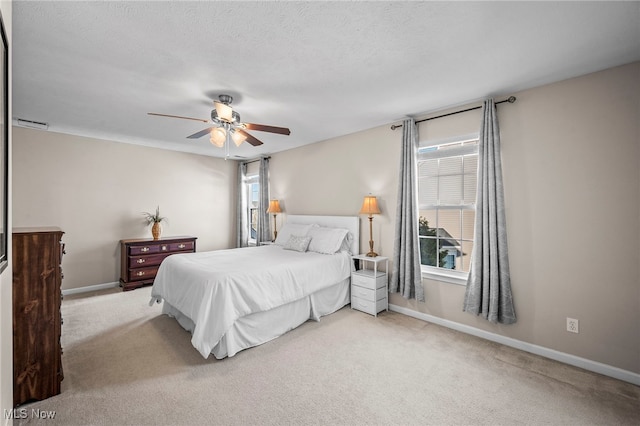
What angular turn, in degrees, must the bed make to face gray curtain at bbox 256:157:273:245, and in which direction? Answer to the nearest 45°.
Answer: approximately 135° to its right

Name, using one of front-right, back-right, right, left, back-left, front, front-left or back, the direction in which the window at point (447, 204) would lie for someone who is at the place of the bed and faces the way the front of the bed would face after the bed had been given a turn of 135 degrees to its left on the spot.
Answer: front

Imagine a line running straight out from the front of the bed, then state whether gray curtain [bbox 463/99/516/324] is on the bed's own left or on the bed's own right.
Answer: on the bed's own left

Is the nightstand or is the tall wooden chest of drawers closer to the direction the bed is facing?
the tall wooden chest of drawers

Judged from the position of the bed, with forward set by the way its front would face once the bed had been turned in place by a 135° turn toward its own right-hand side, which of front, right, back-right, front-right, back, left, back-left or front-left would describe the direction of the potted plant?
front-left

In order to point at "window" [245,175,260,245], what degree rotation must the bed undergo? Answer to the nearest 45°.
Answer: approximately 135° to its right

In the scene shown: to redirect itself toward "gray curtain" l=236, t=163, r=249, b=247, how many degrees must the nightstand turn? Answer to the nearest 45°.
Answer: approximately 90° to its right

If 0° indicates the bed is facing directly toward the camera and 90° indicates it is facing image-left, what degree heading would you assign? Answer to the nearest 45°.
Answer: approximately 45°

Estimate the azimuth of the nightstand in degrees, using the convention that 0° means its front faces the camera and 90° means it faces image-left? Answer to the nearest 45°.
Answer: approximately 45°

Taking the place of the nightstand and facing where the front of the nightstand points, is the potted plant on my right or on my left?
on my right
